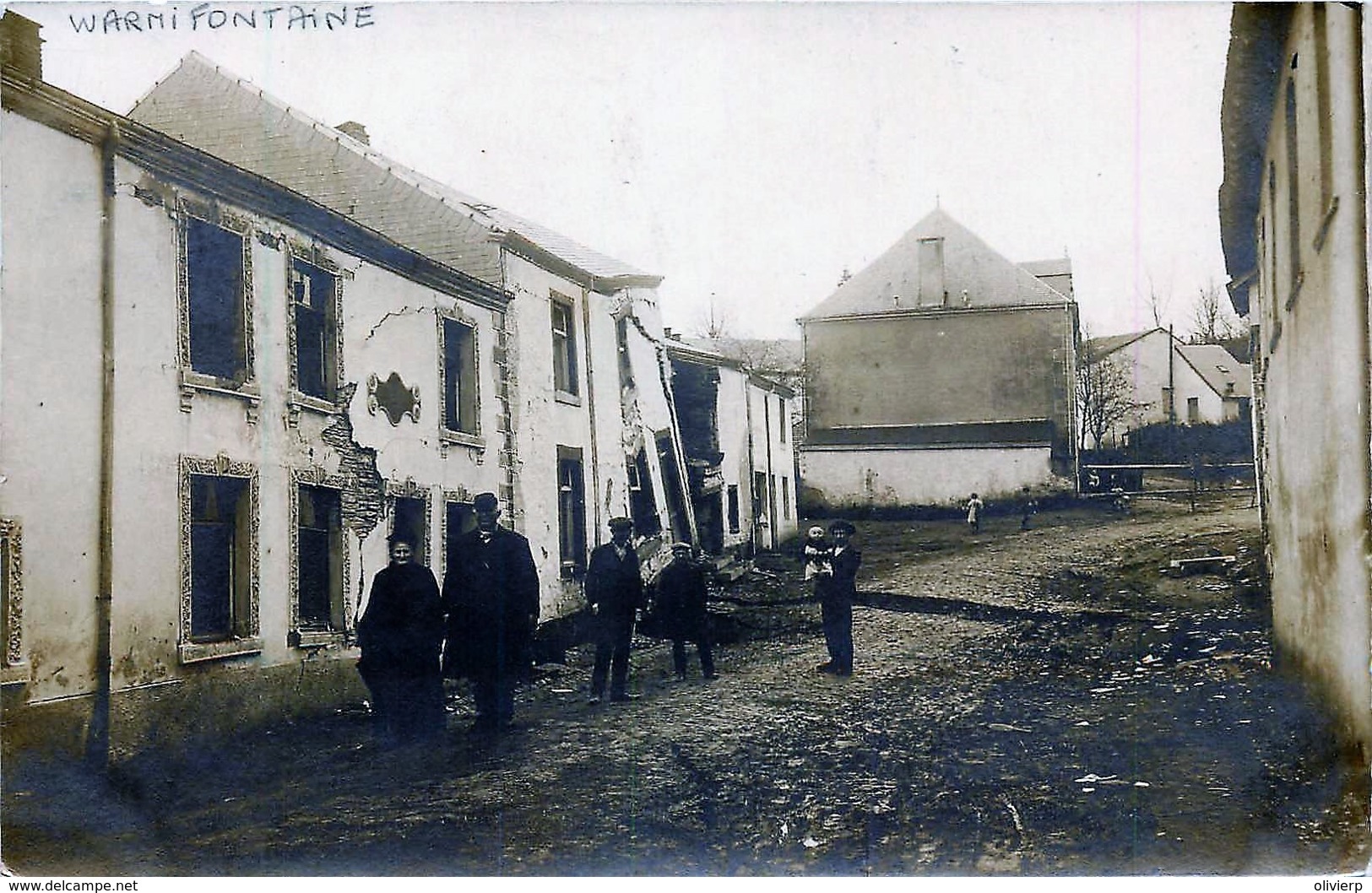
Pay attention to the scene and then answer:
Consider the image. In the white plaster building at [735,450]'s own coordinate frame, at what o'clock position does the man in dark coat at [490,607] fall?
The man in dark coat is roughly at 4 o'clock from the white plaster building.

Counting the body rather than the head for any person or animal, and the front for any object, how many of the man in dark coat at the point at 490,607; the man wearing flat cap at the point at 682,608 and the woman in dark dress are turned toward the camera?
3

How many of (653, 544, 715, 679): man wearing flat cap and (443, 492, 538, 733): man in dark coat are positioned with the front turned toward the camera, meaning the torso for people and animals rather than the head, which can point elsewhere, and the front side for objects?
2

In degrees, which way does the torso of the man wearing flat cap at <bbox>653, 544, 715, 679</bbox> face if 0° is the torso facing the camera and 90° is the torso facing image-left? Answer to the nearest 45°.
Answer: approximately 0°

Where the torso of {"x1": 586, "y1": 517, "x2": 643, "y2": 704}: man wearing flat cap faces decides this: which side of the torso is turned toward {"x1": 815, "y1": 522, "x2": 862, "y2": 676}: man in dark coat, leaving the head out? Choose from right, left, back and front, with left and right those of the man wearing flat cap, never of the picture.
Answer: left

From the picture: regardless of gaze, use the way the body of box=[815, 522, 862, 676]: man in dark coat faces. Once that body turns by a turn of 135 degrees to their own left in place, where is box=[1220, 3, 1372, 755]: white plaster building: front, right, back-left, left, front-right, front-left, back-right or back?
front

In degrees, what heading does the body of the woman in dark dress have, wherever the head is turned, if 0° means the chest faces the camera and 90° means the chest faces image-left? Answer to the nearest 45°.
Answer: approximately 0°

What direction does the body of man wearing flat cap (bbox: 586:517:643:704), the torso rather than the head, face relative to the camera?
toward the camera

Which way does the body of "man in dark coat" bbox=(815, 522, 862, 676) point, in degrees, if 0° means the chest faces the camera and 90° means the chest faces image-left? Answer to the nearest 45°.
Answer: approximately 45°

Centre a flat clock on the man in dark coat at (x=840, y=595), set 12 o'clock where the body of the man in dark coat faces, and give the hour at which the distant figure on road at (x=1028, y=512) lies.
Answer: The distant figure on road is roughly at 7 o'clock from the man in dark coat.

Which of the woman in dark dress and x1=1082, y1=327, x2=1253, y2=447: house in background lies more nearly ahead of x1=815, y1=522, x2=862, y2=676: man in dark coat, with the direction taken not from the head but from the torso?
the woman in dark dress

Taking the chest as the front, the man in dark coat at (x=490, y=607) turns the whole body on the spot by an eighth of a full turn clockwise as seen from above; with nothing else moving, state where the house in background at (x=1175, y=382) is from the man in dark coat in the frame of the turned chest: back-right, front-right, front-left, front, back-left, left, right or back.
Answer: back-left

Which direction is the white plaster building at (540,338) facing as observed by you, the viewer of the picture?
facing the viewer and to the right of the viewer
